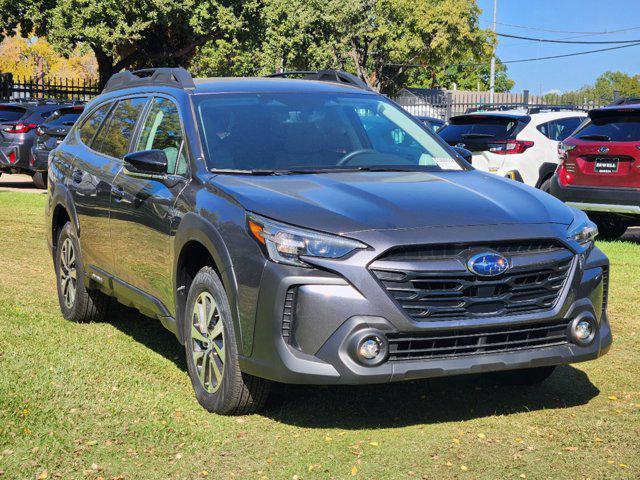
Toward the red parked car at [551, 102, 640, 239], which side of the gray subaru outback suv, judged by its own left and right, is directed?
left

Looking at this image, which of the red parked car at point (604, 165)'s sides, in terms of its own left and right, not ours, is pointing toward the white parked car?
left

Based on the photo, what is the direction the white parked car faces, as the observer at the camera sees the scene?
facing away from the viewer and to the right of the viewer

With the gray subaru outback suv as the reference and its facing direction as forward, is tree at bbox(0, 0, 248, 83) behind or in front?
behind

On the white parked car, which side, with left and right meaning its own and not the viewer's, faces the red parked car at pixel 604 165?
right

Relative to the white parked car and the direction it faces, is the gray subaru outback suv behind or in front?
behind

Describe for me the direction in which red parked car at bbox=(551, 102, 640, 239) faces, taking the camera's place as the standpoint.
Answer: facing away from the viewer and to the right of the viewer

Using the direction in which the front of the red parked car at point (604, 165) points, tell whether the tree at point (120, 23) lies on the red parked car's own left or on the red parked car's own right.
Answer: on the red parked car's own left

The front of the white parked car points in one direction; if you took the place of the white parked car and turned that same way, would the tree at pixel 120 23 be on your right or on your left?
on your left

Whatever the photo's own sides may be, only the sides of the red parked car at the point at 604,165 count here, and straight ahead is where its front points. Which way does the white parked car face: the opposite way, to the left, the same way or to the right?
the same way

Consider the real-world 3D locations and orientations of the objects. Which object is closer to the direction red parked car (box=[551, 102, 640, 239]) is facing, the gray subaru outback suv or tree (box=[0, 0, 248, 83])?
the tree

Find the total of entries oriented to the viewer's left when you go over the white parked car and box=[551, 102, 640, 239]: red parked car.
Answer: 0

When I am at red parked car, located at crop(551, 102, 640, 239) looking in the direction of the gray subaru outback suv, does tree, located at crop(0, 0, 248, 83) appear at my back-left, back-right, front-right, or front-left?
back-right
